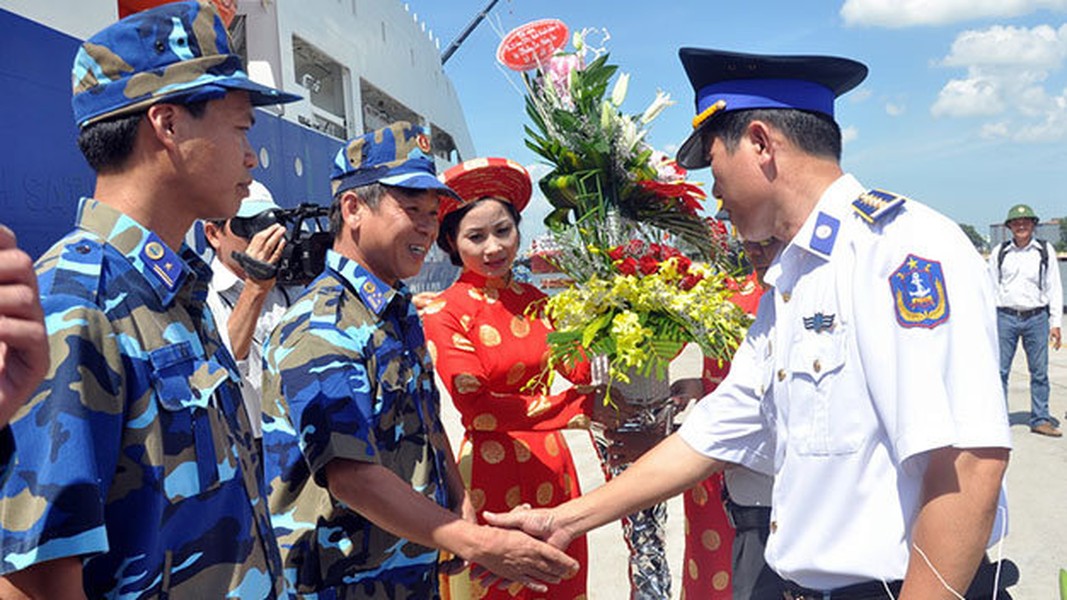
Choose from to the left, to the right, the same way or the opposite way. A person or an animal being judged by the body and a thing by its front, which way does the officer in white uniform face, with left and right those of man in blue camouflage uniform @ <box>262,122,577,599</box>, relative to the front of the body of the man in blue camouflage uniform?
the opposite way

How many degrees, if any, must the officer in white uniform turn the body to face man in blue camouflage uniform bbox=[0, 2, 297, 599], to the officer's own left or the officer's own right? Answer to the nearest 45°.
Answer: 0° — they already face them

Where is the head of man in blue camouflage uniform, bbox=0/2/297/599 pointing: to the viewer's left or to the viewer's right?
to the viewer's right

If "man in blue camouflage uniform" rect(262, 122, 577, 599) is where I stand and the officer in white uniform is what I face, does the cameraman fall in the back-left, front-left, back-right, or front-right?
back-left

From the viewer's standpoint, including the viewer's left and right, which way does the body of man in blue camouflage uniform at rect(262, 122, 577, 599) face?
facing to the right of the viewer

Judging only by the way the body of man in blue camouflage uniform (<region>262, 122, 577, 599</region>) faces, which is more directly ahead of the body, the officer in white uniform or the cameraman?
the officer in white uniform

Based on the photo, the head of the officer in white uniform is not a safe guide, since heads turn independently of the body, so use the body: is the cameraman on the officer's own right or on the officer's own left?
on the officer's own right

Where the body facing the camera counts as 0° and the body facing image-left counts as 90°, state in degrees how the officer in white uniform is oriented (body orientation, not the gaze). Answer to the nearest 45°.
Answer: approximately 45°

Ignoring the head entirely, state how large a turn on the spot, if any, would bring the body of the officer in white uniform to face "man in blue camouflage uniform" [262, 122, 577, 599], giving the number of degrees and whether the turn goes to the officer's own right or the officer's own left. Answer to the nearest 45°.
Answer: approximately 45° to the officer's own right
